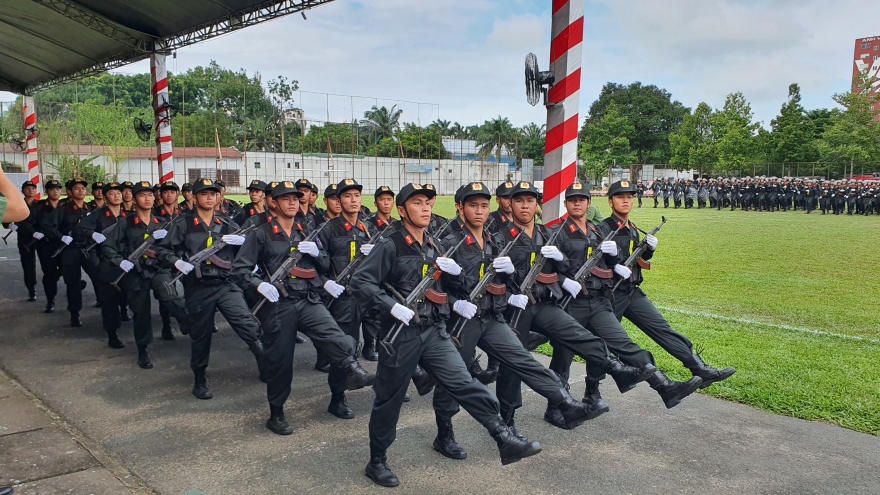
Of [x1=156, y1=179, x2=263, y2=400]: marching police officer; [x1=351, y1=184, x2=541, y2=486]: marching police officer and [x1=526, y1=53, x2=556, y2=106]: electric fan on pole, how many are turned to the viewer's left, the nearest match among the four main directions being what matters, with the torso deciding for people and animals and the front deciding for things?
1

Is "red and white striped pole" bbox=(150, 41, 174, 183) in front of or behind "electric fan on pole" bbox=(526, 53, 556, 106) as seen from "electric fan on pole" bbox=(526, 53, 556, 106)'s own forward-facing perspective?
in front

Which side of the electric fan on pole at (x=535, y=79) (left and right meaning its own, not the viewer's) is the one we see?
left

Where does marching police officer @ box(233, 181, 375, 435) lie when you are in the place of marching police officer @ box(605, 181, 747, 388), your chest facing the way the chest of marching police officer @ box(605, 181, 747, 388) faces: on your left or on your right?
on your right

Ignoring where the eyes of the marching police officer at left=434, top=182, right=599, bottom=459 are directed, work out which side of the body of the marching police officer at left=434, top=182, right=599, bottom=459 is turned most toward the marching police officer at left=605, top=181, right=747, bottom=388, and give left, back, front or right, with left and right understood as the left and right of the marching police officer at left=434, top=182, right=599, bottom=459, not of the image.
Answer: left
